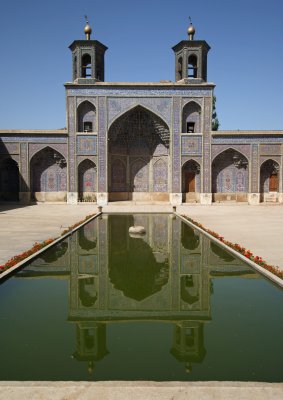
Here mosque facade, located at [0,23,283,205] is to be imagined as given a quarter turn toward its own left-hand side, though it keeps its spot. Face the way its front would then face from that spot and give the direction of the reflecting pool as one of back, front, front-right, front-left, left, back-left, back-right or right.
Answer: right

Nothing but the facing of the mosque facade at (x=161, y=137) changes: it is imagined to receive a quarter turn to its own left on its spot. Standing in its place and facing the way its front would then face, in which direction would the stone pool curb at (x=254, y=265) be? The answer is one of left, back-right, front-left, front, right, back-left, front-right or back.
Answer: right

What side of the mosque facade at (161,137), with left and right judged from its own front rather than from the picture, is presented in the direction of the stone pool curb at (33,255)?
front

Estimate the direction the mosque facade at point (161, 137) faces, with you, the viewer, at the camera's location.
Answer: facing the viewer
